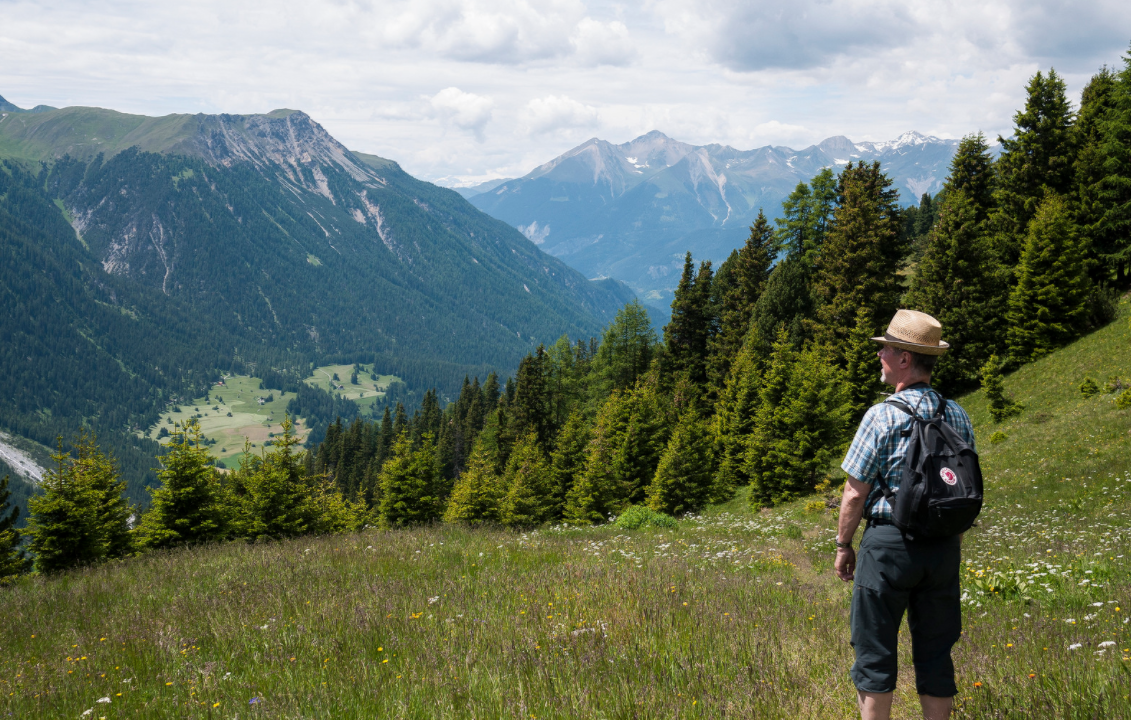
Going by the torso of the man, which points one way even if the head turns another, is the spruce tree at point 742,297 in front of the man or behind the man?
in front

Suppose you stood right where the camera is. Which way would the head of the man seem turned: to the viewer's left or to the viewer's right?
to the viewer's left

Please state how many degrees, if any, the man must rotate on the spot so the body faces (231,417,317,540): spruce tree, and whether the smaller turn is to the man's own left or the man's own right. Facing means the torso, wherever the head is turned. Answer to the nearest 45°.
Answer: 0° — they already face it

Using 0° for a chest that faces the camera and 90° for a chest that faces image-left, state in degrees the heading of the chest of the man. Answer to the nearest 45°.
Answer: approximately 135°

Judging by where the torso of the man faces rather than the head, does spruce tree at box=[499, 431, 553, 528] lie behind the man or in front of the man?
in front

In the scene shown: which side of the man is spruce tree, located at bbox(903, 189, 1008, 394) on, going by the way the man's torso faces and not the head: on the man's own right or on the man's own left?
on the man's own right

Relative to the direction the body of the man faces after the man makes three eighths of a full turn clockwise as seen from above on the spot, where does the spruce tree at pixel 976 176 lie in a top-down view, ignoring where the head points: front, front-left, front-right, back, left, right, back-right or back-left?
left

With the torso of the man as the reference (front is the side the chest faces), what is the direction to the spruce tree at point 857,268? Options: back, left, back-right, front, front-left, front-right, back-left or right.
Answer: front-right

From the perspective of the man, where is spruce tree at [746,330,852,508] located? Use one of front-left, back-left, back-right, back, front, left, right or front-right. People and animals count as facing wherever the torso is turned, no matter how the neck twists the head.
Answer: front-right

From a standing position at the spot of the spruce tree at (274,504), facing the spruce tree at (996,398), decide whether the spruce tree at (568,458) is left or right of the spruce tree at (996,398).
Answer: left
